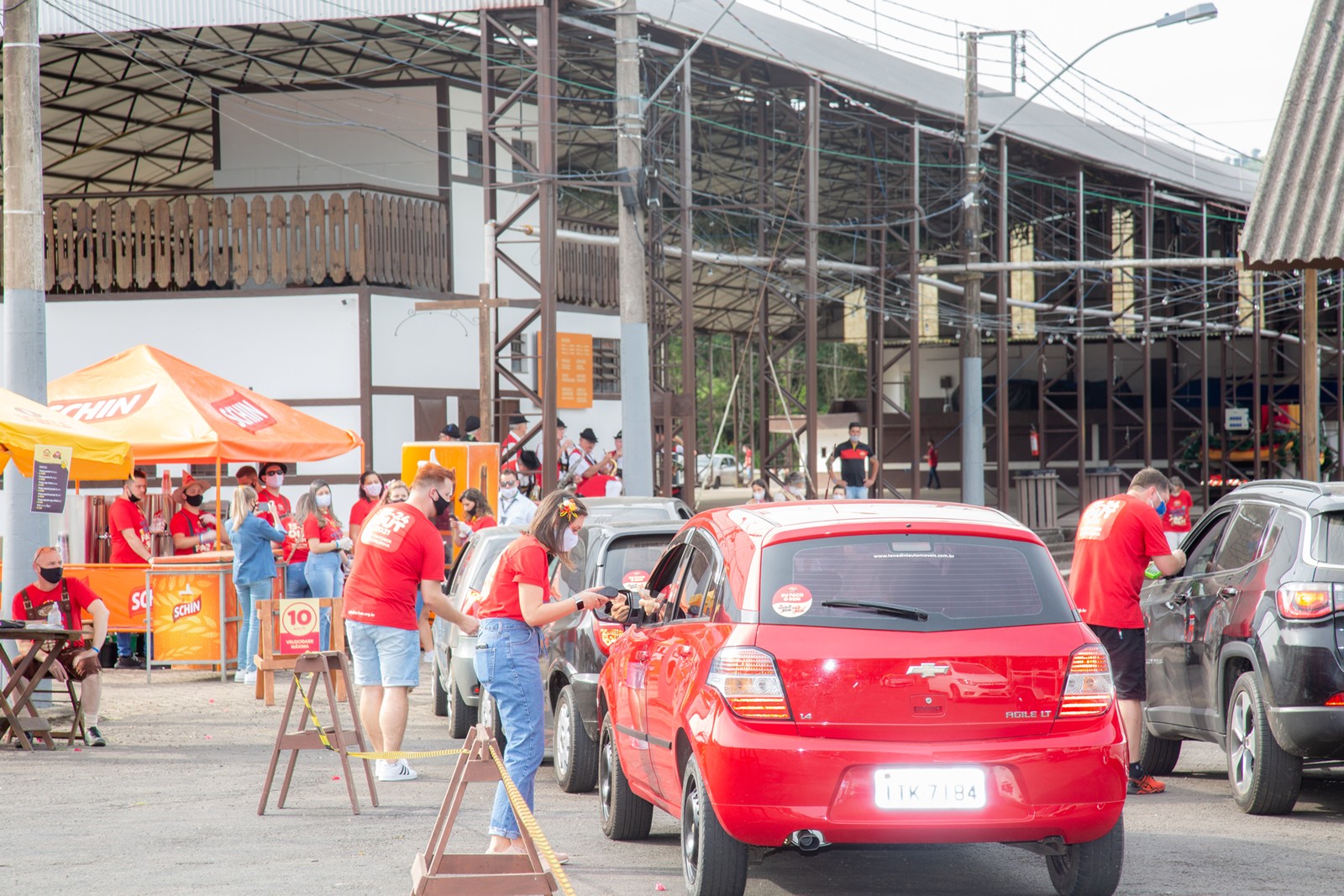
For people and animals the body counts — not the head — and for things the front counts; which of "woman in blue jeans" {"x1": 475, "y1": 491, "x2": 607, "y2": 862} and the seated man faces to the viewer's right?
the woman in blue jeans

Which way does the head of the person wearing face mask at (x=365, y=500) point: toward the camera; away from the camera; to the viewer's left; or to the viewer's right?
toward the camera

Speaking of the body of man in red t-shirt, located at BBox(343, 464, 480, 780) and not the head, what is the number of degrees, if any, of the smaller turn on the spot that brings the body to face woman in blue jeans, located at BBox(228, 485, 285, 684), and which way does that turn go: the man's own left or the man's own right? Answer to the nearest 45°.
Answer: approximately 45° to the man's own left

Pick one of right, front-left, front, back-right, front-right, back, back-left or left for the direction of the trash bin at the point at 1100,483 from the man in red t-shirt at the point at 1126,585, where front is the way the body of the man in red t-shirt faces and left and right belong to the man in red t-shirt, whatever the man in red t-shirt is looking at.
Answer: front-left

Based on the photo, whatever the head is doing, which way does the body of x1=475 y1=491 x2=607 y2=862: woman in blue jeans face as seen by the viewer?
to the viewer's right

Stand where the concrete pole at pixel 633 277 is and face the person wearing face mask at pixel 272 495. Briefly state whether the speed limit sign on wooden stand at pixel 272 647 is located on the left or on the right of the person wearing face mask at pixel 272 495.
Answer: left

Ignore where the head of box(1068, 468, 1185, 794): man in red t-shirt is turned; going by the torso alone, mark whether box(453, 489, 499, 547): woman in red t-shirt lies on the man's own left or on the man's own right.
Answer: on the man's own left

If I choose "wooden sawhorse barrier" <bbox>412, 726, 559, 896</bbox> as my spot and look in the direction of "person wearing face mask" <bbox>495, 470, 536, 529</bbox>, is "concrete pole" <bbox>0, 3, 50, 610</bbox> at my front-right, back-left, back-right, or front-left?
front-left

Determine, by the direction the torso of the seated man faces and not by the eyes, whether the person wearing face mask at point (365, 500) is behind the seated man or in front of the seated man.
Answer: behind

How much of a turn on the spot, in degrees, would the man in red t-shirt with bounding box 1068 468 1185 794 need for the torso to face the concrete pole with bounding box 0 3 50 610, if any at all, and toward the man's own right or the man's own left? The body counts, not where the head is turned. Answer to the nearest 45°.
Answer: approximately 135° to the man's own left

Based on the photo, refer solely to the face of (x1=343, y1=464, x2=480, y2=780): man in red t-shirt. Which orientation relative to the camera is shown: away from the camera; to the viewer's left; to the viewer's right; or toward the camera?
to the viewer's right

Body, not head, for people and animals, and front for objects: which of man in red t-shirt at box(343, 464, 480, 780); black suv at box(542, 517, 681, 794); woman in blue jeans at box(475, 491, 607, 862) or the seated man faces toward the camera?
the seated man

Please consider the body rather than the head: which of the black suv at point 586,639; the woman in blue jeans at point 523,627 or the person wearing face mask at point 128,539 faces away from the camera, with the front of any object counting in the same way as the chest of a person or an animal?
the black suv

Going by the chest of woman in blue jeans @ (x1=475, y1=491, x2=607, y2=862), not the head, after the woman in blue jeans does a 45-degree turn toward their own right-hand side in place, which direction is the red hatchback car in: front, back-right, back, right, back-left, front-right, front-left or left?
front

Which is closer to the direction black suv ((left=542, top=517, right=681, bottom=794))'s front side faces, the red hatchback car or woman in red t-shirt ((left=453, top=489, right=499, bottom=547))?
the woman in red t-shirt

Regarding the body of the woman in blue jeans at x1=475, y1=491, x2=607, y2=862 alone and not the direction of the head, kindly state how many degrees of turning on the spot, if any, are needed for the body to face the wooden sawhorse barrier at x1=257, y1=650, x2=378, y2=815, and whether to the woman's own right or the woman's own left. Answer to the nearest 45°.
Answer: approximately 135° to the woman's own left

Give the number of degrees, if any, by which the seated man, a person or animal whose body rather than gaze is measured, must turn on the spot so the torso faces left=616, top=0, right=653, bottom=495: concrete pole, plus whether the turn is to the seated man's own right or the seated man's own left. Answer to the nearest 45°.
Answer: approximately 135° to the seated man's own left

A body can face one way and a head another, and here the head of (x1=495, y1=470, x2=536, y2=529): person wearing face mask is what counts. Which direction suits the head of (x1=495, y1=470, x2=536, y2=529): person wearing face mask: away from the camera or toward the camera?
toward the camera

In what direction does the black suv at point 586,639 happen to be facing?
away from the camera

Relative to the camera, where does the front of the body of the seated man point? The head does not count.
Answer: toward the camera

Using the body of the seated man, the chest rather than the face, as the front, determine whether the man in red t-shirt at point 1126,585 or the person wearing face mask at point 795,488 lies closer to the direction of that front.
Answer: the man in red t-shirt
